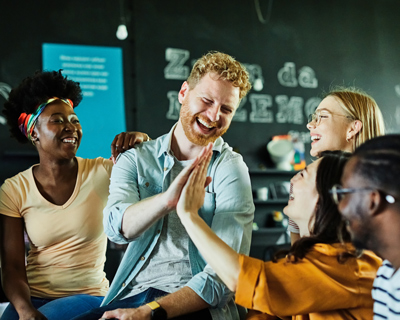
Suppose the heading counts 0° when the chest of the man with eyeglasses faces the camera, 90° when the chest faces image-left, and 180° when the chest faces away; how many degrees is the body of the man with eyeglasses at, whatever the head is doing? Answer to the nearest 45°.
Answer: approximately 135°

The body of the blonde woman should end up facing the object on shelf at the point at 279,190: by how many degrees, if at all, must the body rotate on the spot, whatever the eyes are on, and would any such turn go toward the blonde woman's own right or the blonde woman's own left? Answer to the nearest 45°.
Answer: approximately 90° to the blonde woman's own right

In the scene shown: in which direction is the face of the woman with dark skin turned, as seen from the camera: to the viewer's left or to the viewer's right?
to the viewer's right

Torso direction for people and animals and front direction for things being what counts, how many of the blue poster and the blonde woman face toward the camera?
1

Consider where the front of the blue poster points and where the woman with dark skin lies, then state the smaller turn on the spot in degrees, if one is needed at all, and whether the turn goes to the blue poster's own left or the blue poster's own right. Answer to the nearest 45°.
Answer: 0° — it already faces them

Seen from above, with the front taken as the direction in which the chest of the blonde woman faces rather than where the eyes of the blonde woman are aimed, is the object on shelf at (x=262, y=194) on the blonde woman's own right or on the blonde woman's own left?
on the blonde woman's own right

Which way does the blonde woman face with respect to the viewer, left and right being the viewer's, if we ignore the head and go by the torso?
facing to the left of the viewer

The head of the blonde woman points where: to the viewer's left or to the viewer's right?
to the viewer's left

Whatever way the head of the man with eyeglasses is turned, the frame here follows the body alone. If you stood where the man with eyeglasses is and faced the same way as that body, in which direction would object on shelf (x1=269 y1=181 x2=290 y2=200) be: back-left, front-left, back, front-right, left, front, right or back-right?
front-right
